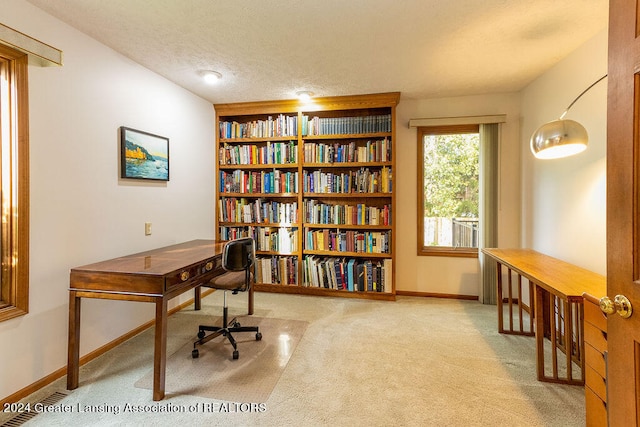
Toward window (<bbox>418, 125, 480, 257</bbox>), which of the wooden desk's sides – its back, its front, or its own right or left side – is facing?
front

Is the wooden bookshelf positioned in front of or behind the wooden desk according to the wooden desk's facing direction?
in front

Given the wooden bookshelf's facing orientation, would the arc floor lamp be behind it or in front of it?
in front

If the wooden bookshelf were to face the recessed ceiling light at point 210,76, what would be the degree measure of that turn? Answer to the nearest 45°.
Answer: approximately 45° to its right

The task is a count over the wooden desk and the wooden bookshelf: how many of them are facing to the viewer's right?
1

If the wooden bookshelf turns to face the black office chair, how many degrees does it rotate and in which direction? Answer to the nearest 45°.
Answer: approximately 45° to its right

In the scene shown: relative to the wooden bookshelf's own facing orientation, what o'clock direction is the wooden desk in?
The wooden desk is roughly at 1 o'clock from the wooden bookshelf.

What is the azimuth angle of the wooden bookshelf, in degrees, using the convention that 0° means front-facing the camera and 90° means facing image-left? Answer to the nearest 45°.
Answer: approximately 0°

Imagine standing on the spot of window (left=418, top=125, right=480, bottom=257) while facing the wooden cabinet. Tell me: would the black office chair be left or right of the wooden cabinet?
right

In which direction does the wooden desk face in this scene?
to the viewer's right

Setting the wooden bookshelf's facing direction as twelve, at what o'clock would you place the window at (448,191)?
The window is roughly at 9 o'clock from the wooden bookshelf.
